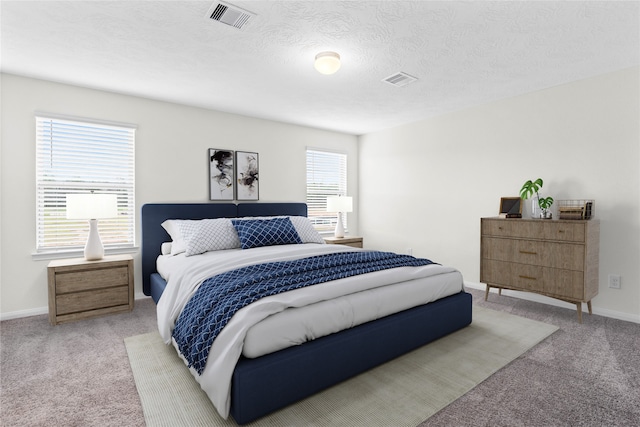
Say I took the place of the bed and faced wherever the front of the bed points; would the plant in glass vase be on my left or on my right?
on my left

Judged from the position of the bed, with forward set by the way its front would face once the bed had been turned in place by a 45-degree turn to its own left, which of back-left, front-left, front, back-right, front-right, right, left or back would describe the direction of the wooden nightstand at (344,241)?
left

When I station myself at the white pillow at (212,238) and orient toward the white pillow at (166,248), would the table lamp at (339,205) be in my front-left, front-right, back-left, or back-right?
back-right

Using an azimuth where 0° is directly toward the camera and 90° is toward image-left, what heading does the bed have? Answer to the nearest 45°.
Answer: approximately 315°

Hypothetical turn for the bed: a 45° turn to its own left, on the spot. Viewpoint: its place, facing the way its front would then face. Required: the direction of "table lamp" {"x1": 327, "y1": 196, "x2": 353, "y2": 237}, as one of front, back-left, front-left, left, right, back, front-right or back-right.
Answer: left

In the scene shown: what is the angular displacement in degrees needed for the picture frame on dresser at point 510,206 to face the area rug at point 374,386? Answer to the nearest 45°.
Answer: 0° — it already faces it

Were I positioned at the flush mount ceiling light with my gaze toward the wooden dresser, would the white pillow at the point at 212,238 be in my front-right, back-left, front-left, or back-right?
back-left

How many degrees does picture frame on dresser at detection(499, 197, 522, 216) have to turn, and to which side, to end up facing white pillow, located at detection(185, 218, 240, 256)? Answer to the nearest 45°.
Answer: approximately 45° to its right

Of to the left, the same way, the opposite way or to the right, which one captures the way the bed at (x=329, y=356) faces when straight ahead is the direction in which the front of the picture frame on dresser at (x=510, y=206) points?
to the left

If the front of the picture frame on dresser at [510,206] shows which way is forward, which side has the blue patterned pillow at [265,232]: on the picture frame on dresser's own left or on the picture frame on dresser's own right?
on the picture frame on dresser's own right

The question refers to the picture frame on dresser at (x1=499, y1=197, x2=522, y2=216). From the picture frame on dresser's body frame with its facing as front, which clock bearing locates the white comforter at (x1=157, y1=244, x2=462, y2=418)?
The white comforter is roughly at 1 o'clock from the picture frame on dresser.
